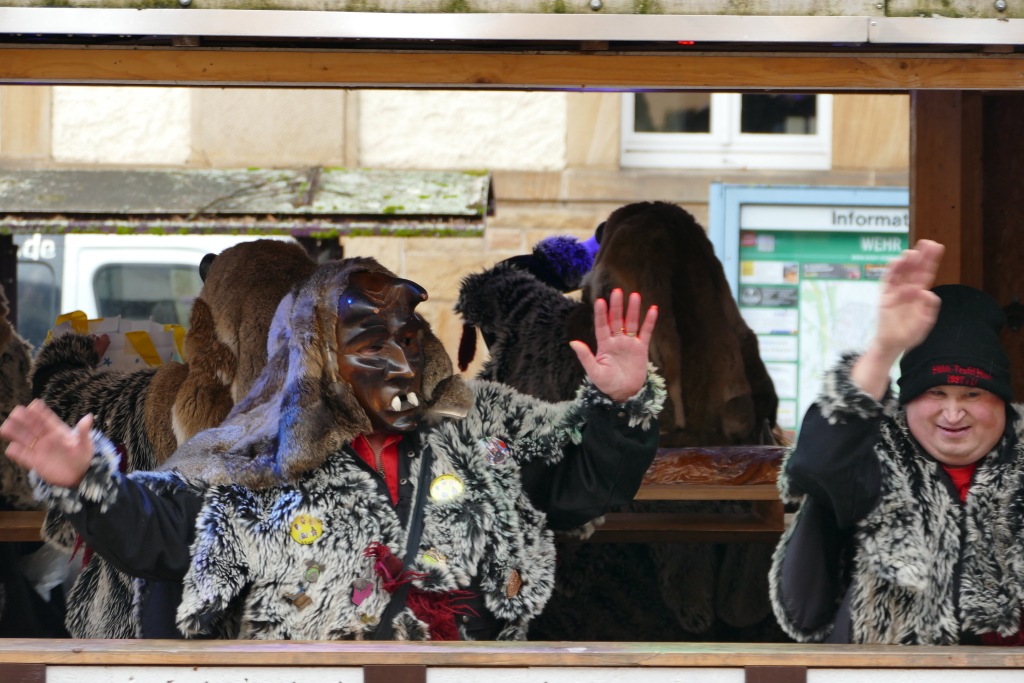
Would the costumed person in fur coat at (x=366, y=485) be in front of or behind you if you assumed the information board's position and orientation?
in front

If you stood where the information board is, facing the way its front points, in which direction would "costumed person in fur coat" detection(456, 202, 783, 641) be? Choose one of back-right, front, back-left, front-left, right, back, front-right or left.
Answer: front

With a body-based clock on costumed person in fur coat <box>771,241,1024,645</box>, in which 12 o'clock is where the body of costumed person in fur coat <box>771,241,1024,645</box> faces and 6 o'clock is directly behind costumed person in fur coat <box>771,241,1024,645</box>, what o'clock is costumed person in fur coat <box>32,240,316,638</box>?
costumed person in fur coat <box>32,240,316,638</box> is roughly at 3 o'clock from costumed person in fur coat <box>771,241,1024,645</box>.

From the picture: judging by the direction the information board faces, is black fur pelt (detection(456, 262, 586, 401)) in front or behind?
in front

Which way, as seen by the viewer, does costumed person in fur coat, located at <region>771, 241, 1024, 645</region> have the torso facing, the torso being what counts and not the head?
toward the camera

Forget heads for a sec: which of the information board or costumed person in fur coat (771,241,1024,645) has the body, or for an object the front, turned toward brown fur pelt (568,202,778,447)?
the information board

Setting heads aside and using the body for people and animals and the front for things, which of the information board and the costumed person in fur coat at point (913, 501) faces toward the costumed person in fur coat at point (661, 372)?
the information board

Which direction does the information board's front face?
toward the camera
